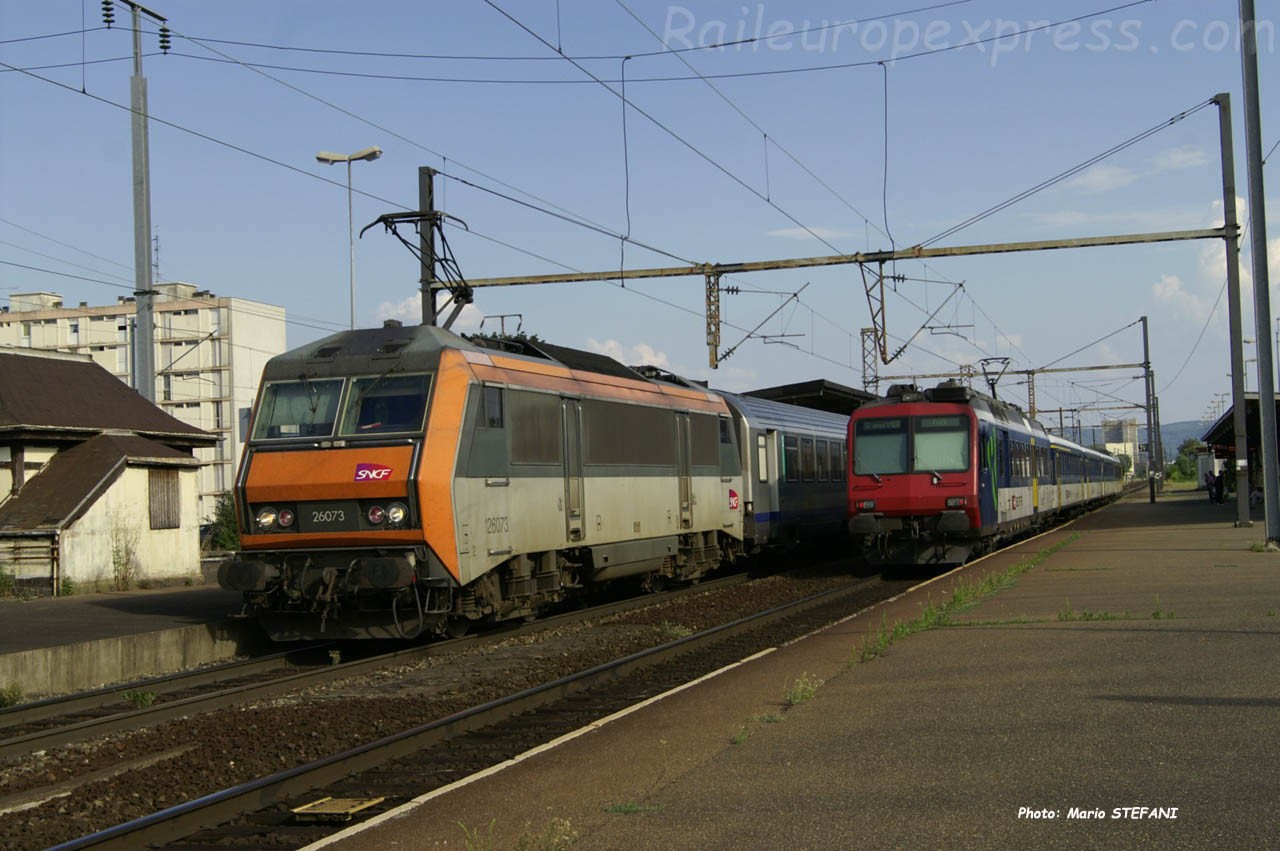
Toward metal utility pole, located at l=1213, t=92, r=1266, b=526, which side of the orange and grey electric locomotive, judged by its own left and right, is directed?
back

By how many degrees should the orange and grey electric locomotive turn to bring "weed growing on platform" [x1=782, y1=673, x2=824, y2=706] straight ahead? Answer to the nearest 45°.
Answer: approximately 90° to its left

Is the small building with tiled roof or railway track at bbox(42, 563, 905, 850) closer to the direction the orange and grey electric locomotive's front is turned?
the railway track

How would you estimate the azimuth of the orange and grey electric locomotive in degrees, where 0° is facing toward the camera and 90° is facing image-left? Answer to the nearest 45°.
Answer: approximately 45°

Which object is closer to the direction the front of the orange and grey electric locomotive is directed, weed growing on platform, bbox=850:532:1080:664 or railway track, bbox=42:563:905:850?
the railway track

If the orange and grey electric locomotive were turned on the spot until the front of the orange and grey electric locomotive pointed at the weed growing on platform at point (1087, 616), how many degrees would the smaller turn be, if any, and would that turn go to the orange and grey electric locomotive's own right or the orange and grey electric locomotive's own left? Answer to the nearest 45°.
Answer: approximately 135° to the orange and grey electric locomotive's own left

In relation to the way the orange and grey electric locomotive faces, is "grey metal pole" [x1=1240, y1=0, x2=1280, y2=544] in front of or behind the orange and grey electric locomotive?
behind
